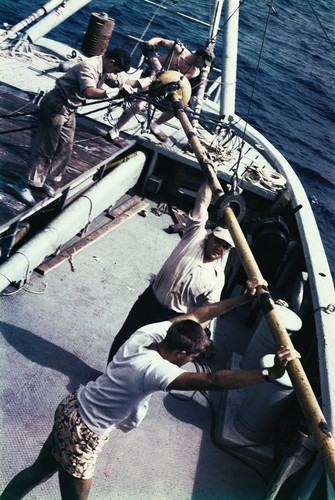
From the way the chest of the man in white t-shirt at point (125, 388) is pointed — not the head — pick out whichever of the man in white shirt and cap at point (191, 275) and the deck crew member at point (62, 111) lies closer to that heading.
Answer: the man in white shirt and cap

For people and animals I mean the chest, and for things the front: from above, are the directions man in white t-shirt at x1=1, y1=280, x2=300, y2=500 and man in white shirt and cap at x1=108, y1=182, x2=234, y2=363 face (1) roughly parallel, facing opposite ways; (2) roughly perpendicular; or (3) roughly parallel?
roughly perpendicular

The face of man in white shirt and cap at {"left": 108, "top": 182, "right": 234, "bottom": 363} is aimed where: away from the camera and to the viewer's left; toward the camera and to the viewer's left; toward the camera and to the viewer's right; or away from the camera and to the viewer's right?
toward the camera and to the viewer's right

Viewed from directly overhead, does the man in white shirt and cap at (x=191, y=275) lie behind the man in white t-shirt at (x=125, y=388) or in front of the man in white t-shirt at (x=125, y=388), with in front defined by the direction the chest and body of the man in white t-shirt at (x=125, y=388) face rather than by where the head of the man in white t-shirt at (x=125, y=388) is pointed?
in front

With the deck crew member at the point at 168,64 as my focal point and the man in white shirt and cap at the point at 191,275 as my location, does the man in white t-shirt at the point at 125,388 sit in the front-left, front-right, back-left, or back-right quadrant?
back-left

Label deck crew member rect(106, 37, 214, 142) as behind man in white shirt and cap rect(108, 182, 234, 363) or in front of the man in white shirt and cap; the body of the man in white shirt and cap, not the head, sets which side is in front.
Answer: behind

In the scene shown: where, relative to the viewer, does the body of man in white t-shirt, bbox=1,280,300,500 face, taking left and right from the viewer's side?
facing away from the viewer and to the right of the viewer

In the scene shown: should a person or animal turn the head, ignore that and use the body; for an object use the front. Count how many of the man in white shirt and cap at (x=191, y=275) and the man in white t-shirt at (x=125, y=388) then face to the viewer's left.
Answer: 0

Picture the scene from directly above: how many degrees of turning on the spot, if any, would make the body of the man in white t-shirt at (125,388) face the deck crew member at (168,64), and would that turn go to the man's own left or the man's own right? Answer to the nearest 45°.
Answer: approximately 45° to the man's own left

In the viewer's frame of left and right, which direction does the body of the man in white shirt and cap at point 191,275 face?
facing the viewer and to the right of the viewer

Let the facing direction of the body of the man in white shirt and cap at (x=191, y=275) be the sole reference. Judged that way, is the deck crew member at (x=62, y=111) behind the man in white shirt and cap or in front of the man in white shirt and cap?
behind

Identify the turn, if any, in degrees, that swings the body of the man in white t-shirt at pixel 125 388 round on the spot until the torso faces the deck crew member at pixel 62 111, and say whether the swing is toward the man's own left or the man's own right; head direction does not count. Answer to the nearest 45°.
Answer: approximately 90° to the man's own left
